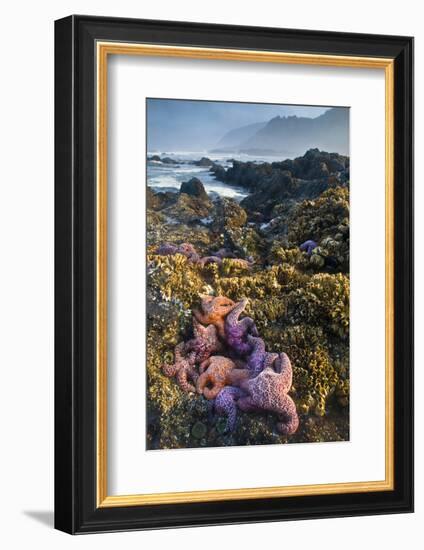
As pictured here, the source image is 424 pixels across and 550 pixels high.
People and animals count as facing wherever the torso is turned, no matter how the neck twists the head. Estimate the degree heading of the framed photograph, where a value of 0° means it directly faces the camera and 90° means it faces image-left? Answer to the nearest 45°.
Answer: approximately 315°
